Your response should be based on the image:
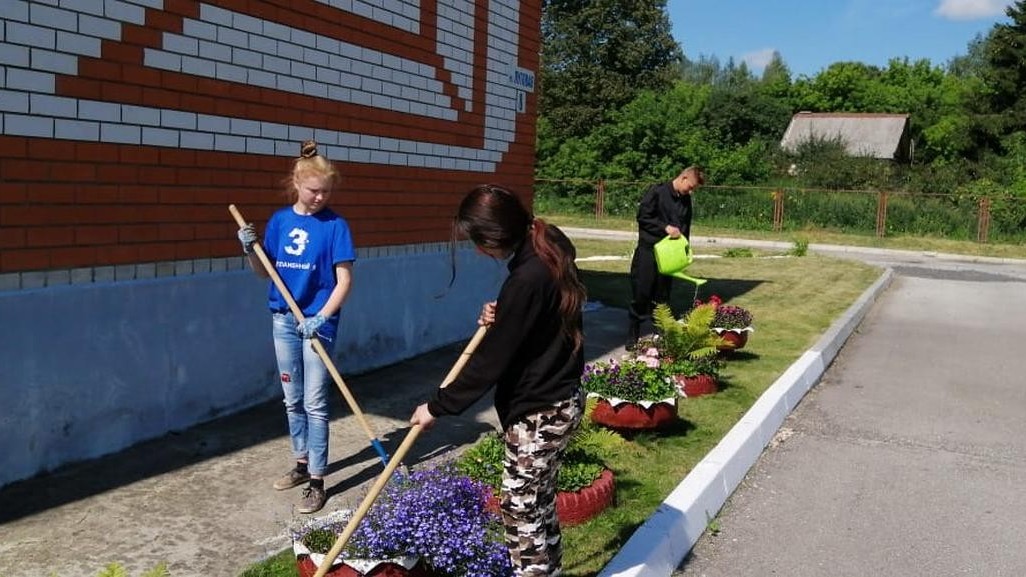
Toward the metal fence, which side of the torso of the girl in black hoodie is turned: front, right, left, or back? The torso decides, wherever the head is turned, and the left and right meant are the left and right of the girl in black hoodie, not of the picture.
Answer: right

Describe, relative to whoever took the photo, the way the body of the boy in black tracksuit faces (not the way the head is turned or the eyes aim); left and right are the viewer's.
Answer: facing the viewer and to the right of the viewer

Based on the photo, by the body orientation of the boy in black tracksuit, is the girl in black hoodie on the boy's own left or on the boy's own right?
on the boy's own right

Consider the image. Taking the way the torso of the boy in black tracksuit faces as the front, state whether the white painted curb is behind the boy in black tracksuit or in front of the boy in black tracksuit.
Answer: in front

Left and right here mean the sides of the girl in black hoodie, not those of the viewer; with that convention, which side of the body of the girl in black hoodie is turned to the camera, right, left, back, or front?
left

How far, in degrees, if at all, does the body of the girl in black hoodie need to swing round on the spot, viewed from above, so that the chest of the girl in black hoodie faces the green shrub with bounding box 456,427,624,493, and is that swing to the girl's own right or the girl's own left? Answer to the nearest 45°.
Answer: approximately 90° to the girl's own right

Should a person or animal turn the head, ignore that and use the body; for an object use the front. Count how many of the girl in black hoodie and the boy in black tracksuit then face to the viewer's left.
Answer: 1

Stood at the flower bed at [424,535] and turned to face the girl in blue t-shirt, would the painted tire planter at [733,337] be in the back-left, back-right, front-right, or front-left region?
front-right

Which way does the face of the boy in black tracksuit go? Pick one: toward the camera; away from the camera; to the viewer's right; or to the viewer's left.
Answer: to the viewer's right

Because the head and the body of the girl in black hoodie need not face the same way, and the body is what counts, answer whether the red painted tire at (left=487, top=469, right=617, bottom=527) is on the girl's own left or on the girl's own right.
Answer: on the girl's own right

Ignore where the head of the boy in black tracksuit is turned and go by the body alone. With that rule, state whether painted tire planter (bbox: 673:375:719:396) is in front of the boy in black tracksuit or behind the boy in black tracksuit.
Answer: in front
